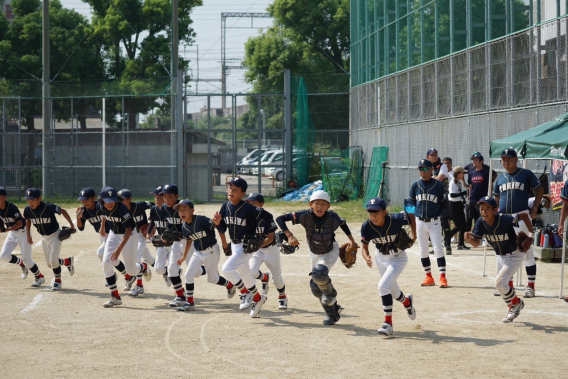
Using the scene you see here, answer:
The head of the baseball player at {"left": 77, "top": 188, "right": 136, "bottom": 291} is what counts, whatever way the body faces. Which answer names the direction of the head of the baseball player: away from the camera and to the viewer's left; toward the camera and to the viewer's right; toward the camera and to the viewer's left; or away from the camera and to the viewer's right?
toward the camera and to the viewer's left

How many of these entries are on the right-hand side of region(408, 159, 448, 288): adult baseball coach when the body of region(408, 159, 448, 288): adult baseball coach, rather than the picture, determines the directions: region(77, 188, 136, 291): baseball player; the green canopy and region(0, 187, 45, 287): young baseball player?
2

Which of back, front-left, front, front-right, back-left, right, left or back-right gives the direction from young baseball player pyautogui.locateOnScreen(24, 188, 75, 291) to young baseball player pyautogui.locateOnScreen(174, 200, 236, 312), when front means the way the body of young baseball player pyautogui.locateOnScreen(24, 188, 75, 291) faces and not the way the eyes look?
left

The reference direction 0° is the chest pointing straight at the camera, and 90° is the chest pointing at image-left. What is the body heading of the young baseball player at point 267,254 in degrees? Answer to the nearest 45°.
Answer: approximately 45°

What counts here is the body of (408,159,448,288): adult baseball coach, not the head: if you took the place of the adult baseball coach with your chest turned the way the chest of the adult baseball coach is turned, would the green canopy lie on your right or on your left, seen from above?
on your left

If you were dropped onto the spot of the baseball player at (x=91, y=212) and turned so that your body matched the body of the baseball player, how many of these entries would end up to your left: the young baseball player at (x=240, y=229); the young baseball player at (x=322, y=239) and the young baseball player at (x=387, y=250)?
3

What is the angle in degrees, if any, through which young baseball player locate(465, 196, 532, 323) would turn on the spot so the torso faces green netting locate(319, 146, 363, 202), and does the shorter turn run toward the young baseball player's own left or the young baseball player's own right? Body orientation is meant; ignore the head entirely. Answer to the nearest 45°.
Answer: approximately 135° to the young baseball player's own right

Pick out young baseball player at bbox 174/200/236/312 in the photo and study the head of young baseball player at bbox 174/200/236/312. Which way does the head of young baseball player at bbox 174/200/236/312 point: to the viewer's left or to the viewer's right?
to the viewer's left

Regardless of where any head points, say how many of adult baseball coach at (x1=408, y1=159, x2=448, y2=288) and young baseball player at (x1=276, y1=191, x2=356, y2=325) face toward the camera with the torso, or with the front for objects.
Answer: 2

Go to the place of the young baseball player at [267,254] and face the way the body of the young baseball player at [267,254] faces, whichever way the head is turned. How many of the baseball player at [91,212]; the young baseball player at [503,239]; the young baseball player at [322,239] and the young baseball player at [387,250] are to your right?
1

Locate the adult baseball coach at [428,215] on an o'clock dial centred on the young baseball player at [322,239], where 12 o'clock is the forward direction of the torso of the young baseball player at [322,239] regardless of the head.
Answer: the adult baseball coach at [428,215] is roughly at 7 o'clock from the young baseball player at [322,239].
